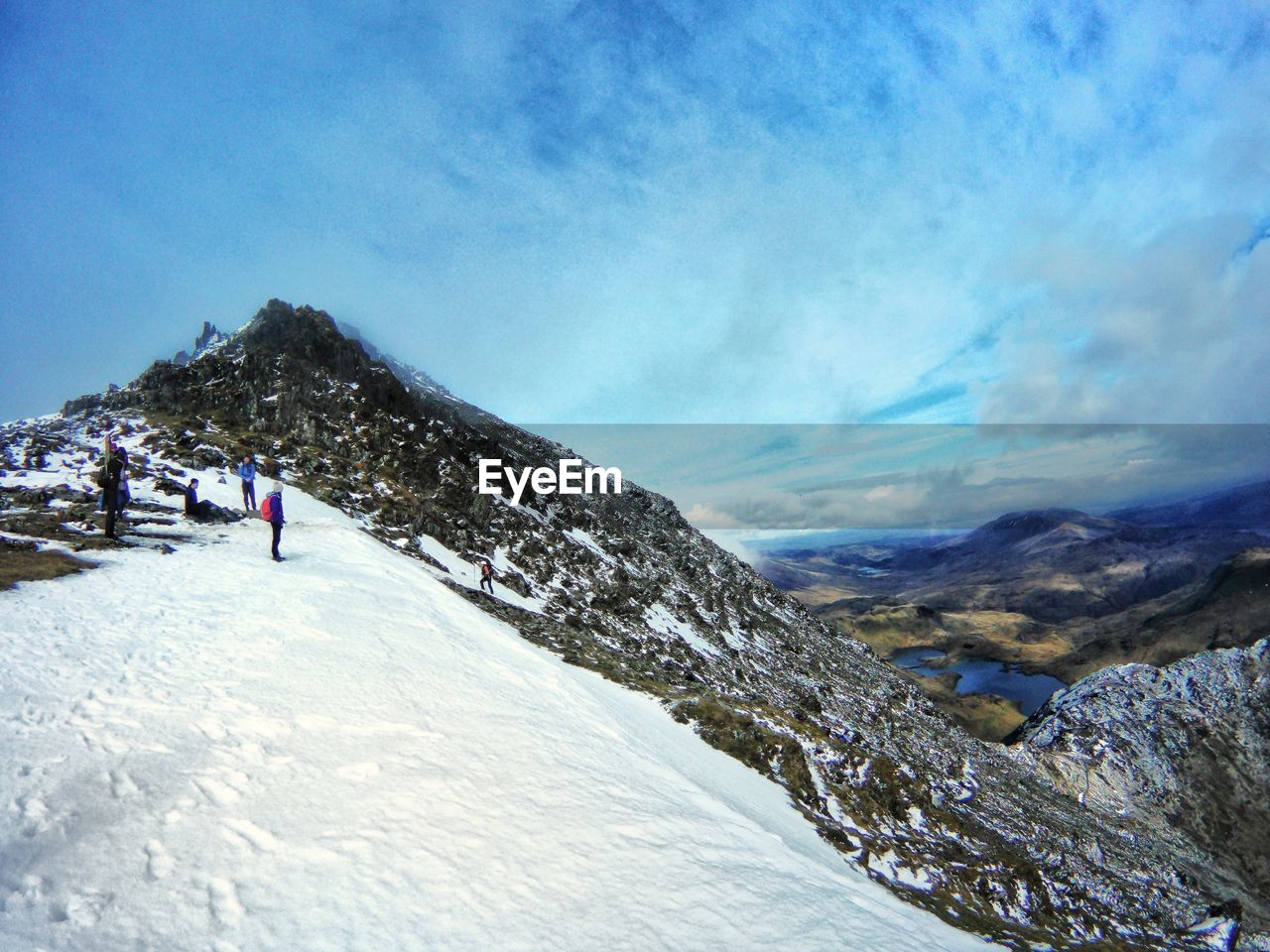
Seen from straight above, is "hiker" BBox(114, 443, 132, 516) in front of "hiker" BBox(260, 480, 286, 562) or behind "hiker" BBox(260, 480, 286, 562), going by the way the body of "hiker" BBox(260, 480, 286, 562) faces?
behind

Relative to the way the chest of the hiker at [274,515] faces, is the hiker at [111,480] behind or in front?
behind

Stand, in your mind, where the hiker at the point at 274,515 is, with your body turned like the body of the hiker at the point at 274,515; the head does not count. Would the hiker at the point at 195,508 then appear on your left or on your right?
on your left

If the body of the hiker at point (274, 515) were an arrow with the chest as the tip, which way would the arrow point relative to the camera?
to the viewer's right
